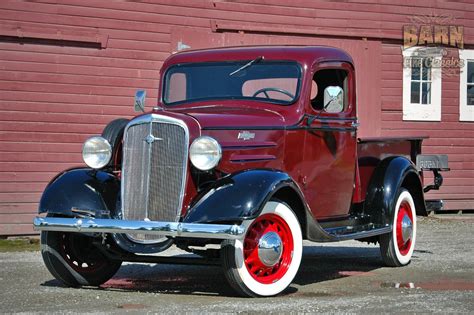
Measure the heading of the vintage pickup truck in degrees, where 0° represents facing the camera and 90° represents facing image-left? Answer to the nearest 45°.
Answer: approximately 45°
